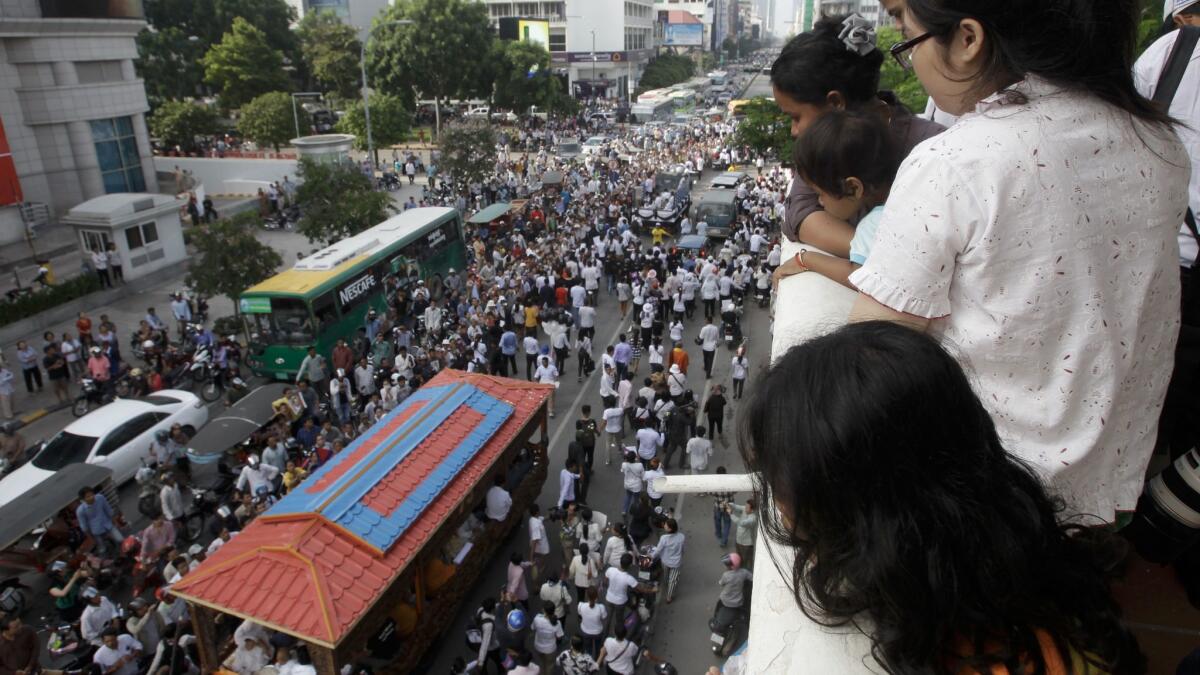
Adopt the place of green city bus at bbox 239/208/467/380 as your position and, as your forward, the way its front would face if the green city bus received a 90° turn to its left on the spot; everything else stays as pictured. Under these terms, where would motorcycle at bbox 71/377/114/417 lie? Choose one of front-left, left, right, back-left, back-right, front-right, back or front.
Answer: back-right

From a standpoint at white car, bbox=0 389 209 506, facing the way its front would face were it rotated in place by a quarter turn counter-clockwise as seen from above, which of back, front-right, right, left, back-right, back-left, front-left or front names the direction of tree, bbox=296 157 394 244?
left

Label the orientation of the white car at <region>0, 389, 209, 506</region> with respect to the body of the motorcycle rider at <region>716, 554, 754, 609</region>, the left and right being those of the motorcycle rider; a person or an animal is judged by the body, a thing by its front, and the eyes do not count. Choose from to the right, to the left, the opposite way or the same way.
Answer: the opposite way

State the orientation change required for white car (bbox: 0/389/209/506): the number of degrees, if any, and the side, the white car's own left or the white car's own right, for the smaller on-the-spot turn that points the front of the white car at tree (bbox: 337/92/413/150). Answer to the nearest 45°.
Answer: approximately 180°

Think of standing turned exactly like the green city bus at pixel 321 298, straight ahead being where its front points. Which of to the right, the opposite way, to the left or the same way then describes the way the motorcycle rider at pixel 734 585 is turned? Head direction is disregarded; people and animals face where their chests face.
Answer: the opposite way

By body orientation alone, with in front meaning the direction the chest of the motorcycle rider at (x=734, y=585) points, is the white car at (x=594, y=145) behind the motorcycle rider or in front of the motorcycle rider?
in front

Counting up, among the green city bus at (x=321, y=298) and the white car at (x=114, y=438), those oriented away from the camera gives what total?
0

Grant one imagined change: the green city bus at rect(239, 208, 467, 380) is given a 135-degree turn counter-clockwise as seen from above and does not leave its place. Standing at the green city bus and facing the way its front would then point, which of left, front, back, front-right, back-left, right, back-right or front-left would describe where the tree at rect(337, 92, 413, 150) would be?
left

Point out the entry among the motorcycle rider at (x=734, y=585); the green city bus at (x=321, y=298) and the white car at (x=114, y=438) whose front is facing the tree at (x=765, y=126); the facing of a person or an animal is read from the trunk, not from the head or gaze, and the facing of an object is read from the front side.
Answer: the motorcycle rider

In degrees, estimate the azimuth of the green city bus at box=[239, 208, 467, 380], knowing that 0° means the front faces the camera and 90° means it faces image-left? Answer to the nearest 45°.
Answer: approximately 45°

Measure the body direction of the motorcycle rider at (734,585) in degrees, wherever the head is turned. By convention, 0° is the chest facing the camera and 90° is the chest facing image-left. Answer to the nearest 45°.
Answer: approximately 180°

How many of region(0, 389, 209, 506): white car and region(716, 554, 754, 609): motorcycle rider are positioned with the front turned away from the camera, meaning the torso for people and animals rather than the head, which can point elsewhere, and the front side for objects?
1

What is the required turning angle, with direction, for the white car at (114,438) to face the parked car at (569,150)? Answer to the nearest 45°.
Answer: approximately 180°

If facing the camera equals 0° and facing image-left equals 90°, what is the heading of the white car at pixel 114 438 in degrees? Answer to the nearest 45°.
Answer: approximately 45°

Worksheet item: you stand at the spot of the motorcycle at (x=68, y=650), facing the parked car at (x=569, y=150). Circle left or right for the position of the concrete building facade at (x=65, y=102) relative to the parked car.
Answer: left

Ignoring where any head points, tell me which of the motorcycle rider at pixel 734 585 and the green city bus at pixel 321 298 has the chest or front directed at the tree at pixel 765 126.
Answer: the motorcycle rider
